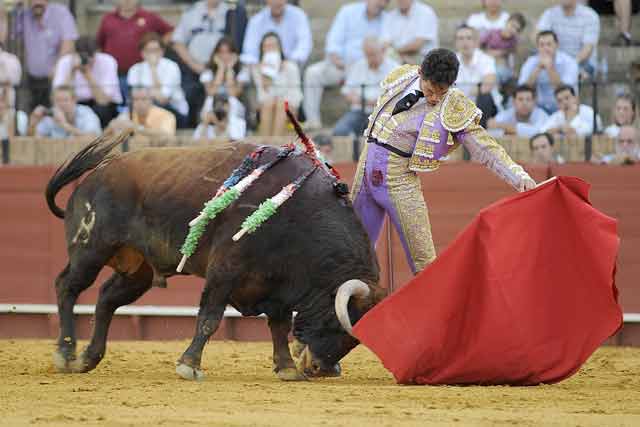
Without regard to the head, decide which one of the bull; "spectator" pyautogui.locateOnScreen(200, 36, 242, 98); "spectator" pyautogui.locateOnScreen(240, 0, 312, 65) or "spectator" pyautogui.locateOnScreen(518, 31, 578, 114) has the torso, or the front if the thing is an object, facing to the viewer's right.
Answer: the bull

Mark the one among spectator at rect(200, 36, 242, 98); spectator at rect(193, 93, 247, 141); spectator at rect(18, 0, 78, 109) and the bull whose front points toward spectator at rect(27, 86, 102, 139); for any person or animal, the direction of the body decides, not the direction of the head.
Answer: spectator at rect(18, 0, 78, 109)

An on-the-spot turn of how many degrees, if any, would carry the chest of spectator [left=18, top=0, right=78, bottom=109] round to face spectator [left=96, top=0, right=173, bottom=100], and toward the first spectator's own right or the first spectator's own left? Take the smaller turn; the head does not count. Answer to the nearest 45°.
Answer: approximately 90° to the first spectator's own left

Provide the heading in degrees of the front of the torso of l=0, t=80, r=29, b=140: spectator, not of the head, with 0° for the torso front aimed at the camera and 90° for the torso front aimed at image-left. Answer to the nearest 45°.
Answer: approximately 0°

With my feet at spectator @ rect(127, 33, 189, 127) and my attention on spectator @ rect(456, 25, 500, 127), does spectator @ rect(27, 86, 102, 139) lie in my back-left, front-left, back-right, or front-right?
back-right

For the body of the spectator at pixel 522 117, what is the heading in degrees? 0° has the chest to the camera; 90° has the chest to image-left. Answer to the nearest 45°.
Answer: approximately 0°

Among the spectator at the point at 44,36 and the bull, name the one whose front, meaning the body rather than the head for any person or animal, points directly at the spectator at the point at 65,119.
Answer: the spectator at the point at 44,36

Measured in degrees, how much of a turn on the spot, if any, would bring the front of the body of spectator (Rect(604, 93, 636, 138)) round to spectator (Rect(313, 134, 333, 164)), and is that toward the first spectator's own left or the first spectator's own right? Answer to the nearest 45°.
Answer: approximately 45° to the first spectator's own right

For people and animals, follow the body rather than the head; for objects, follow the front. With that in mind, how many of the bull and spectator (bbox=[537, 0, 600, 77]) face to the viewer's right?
1

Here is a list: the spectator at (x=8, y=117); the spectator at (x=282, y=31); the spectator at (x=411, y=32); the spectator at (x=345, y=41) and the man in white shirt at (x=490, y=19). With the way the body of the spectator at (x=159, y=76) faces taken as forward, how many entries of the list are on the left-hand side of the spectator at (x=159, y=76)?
4

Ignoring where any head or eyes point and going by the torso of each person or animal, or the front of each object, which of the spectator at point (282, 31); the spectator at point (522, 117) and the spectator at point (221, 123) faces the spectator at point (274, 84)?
the spectator at point (282, 31)

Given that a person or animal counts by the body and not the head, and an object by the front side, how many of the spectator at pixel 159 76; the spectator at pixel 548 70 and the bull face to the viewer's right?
1
